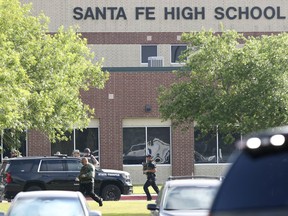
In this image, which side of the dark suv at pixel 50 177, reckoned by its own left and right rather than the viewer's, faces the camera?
right
